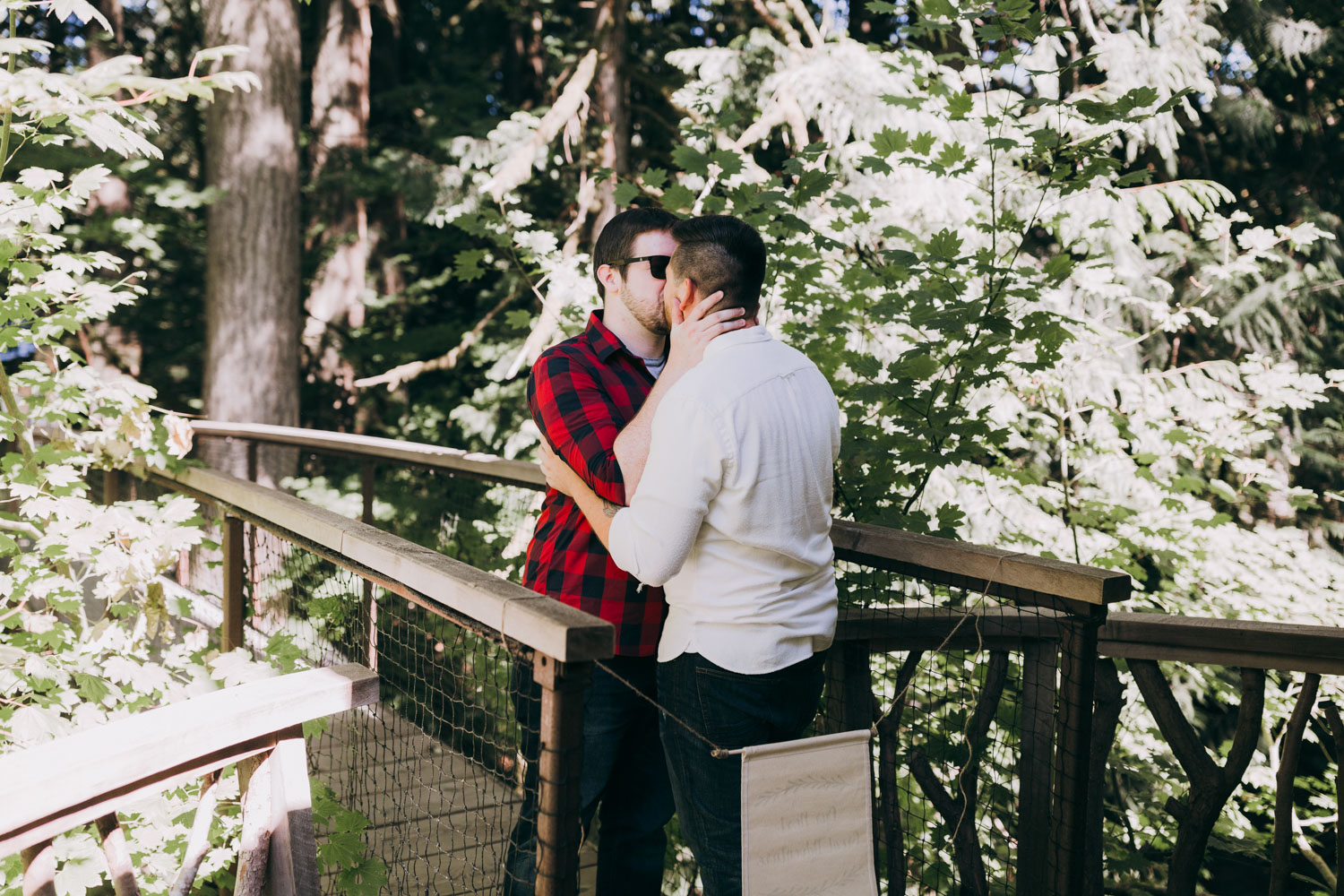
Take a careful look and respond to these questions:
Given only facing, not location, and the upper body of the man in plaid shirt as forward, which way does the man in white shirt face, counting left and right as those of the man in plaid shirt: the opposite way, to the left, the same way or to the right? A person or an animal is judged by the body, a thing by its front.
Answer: the opposite way

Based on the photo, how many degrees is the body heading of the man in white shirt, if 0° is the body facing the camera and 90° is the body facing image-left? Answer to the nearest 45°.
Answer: approximately 135°

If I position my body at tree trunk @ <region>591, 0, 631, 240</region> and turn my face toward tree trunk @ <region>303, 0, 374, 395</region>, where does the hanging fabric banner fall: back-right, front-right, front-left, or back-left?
back-left

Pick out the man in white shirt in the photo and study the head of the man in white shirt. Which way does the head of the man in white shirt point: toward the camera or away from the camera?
away from the camera

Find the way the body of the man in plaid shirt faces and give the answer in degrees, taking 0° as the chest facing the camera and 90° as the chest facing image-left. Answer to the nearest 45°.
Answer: approximately 315°
